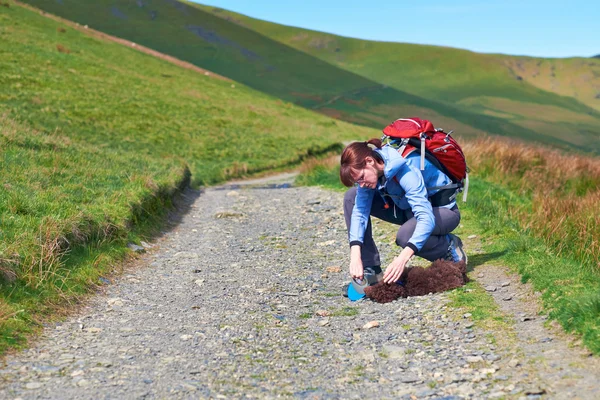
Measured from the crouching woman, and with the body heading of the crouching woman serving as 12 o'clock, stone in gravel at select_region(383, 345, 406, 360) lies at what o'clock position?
The stone in gravel is roughly at 10 o'clock from the crouching woman.

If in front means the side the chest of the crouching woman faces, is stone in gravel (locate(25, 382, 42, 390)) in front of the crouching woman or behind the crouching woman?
in front

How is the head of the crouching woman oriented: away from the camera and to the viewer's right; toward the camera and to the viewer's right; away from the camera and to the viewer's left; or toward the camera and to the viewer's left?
toward the camera and to the viewer's left

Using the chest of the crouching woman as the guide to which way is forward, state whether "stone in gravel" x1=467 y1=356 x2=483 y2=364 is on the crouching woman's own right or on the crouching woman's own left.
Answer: on the crouching woman's own left

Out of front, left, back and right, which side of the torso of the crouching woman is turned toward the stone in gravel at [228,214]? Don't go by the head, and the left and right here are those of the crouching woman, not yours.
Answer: right

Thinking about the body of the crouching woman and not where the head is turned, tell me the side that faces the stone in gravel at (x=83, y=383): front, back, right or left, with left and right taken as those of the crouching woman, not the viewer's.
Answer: front

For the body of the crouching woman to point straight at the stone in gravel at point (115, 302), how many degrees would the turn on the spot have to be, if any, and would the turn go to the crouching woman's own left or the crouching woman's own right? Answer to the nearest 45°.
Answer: approximately 45° to the crouching woman's own right

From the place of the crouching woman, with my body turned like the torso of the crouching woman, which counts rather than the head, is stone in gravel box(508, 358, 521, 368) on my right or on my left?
on my left

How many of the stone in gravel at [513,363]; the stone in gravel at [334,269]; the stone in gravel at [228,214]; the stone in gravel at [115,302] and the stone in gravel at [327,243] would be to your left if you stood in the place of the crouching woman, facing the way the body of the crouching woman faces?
1

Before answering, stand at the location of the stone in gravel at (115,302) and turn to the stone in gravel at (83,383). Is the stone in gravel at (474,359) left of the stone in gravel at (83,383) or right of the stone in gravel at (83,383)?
left

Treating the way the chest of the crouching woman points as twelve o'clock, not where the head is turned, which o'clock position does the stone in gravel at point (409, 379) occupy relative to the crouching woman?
The stone in gravel is roughly at 10 o'clock from the crouching woman.

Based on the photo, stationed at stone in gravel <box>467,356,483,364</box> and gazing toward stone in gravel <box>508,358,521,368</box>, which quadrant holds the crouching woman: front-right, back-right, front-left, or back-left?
back-left

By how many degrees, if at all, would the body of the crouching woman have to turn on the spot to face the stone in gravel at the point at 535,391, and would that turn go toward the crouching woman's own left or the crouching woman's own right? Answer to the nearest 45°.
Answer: approximately 90° to the crouching woman's own left

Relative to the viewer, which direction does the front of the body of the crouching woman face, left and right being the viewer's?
facing the viewer and to the left of the viewer

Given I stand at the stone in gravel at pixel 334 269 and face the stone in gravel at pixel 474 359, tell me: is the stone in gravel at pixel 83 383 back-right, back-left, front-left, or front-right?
front-right
